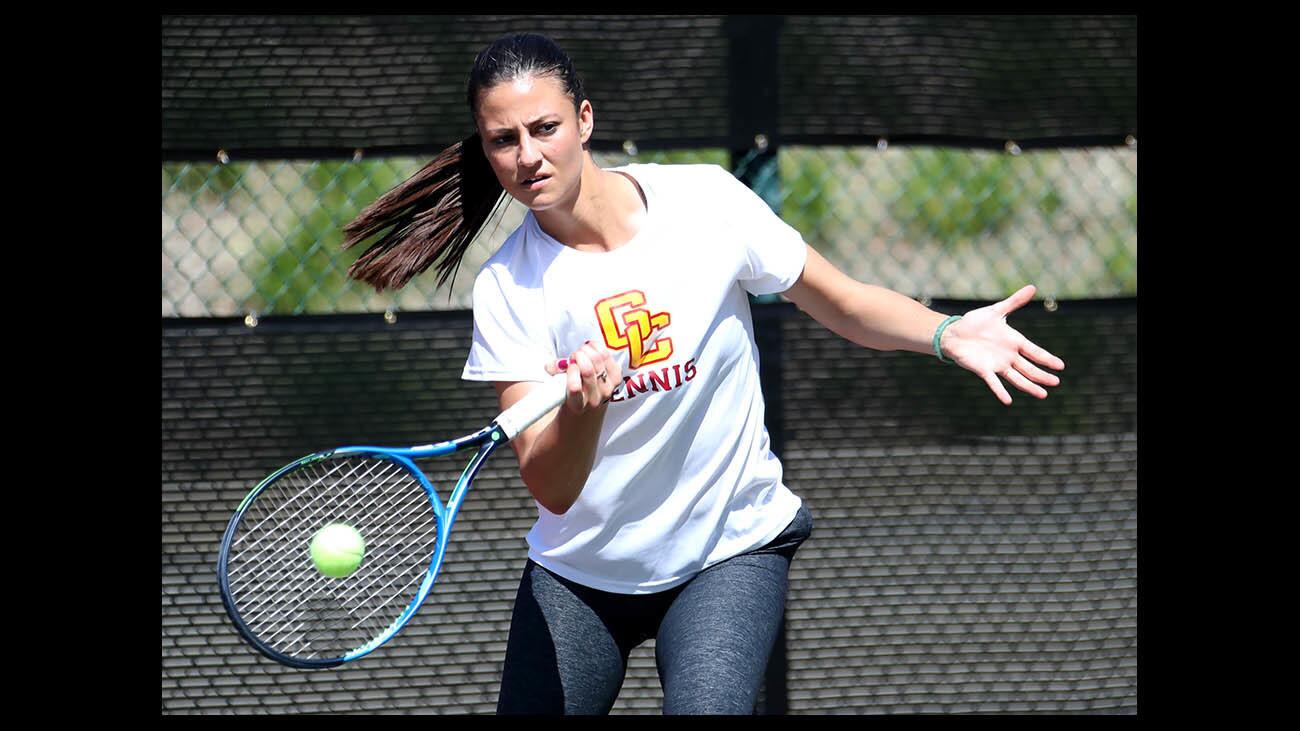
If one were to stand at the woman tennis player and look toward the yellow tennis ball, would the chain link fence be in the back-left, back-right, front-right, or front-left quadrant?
back-right

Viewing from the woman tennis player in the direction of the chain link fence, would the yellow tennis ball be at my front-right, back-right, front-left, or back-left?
back-left

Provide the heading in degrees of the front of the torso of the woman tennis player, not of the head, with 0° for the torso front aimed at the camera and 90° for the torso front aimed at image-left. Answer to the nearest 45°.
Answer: approximately 0°

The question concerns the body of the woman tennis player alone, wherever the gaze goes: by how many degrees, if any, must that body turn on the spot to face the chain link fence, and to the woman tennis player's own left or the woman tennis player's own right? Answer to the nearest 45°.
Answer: approximately 180°
